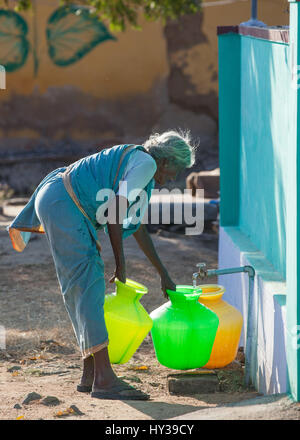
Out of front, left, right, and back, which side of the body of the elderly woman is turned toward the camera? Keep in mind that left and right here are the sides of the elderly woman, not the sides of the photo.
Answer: right

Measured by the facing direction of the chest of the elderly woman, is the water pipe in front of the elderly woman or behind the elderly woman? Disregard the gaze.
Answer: in front
